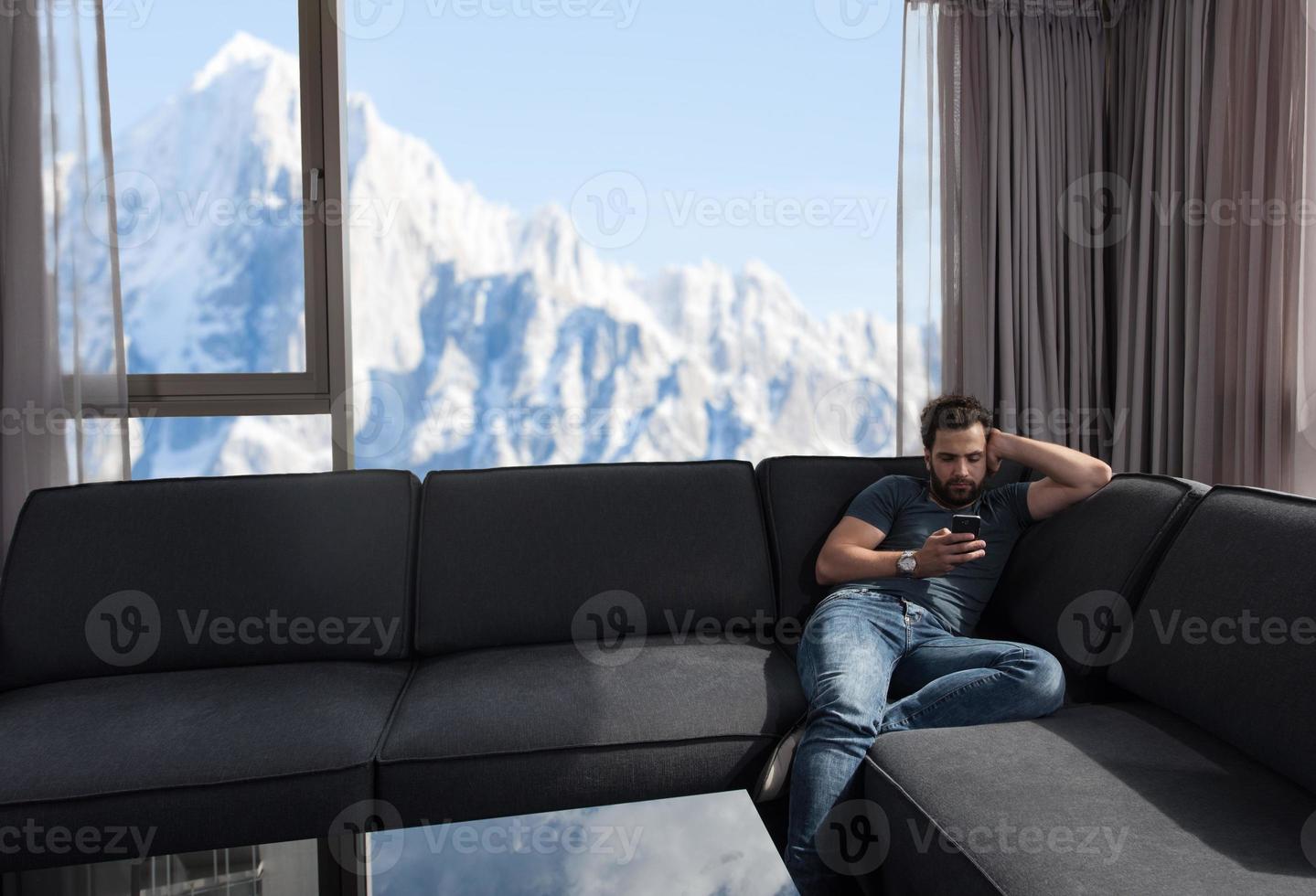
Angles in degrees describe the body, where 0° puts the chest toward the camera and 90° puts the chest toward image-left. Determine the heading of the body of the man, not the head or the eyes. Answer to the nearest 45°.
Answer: approximately 0°

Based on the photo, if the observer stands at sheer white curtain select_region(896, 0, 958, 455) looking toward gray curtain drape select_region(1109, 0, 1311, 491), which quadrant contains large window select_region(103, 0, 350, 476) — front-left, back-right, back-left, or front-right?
back-right

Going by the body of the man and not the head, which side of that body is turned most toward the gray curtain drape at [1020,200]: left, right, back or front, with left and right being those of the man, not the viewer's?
back

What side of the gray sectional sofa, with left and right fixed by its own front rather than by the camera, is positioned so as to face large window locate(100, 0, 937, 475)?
back

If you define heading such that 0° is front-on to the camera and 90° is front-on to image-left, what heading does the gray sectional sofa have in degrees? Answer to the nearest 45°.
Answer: approximately 0°
